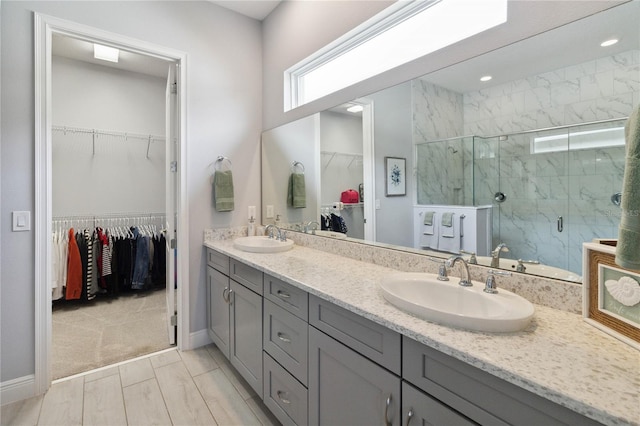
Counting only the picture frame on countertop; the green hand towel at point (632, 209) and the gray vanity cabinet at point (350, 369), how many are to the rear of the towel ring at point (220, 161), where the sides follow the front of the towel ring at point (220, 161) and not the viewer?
0

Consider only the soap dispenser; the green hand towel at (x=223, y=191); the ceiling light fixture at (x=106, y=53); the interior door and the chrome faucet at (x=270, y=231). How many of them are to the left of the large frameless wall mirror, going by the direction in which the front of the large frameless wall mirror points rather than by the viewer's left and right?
0

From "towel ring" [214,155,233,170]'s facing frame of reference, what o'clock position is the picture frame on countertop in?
The picture frame on countertop is roughly at 11 o'clock from the towel ring.

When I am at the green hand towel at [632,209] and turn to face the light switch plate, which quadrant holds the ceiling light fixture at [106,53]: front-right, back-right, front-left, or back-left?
front-right

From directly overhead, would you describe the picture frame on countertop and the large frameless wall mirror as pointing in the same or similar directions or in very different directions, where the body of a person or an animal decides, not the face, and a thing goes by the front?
same or similar directions

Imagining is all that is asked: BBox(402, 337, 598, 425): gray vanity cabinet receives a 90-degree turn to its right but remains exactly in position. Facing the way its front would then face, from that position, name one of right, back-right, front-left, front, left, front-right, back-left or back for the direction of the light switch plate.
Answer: front-left

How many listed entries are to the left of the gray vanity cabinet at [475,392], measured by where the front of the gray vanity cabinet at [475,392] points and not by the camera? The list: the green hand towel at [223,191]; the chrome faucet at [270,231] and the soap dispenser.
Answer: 0

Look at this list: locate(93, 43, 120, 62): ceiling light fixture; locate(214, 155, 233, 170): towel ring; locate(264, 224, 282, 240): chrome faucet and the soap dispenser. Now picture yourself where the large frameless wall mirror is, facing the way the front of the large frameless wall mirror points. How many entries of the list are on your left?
0

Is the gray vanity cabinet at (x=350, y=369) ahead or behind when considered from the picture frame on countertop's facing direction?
ahead

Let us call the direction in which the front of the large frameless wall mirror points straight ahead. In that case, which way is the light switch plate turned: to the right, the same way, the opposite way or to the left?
to the left

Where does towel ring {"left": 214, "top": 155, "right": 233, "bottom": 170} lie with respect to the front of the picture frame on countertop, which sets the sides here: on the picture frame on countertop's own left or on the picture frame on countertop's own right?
on the picture frame on countertop's own right

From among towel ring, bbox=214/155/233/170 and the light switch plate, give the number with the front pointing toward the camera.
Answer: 2

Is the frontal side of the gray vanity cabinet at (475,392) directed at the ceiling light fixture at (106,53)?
no

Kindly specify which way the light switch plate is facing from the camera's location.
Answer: facing the viewer

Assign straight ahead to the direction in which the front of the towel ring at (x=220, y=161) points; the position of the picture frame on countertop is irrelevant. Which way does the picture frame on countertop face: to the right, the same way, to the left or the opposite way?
to the right

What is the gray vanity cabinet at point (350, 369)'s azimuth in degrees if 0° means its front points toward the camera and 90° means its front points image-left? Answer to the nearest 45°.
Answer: approximately 45°

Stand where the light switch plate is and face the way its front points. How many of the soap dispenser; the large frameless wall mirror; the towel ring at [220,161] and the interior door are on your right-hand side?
0

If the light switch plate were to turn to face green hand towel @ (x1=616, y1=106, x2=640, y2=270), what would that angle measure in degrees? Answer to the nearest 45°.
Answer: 0° — it already faces it
